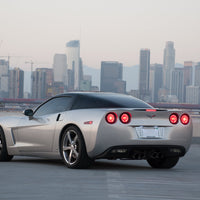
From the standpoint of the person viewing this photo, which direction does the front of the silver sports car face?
facing away from the viewer and to the left of the viewer
